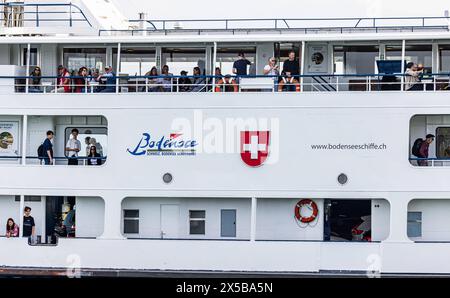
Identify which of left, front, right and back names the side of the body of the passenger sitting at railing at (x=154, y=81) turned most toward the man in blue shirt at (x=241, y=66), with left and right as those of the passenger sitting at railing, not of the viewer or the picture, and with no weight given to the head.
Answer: left

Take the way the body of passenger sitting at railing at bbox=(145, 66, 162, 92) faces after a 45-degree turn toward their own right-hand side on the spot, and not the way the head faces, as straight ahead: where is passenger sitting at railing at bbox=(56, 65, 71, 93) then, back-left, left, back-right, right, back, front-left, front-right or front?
front-right

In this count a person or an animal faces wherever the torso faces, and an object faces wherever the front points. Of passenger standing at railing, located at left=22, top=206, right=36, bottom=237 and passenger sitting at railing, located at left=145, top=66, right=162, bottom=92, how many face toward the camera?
2

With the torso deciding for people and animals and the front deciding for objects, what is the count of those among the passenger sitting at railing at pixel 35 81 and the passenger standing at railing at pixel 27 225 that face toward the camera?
2

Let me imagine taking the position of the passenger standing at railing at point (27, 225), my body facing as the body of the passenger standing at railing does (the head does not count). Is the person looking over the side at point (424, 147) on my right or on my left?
on my left

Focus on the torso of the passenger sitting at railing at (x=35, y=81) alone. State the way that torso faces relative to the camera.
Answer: toward the camera

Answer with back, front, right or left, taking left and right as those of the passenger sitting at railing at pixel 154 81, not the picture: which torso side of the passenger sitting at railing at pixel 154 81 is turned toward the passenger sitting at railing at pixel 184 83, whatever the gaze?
left
